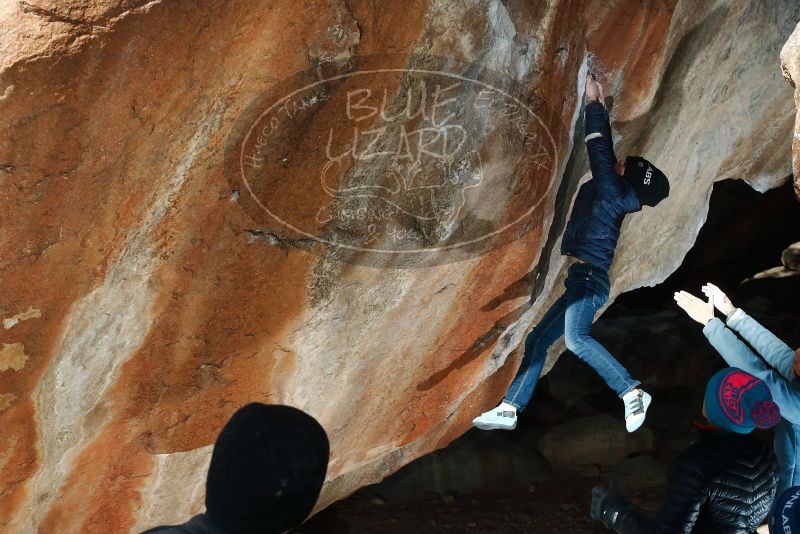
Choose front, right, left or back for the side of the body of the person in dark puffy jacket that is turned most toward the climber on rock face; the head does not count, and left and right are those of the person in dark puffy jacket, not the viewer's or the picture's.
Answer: front

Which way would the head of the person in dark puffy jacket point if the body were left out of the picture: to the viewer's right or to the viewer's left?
to the viewer's left

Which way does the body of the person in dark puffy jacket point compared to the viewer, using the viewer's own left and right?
facing away from the viewer and to the left of the viewer
